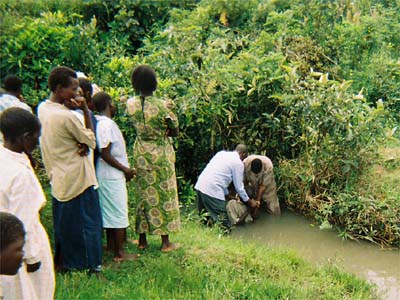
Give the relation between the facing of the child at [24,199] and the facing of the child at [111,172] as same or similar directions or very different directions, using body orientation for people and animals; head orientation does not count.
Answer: same or similar directions

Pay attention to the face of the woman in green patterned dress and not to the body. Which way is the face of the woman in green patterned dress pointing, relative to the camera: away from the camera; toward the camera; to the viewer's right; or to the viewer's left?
away from the camera

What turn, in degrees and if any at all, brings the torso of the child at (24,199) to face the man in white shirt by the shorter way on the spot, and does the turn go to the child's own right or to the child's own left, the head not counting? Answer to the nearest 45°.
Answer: approximately 45° to the child's own left

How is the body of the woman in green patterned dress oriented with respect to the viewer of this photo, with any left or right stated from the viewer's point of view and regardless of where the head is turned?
facing away from the viewer and to the right of the viewer

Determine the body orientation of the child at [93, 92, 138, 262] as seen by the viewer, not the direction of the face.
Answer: to the viewer's right

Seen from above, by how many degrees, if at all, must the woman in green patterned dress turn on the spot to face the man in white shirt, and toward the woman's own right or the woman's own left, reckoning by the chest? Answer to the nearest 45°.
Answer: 0° — they already face them

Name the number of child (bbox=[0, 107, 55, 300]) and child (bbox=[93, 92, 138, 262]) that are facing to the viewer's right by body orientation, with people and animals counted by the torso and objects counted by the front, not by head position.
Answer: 2

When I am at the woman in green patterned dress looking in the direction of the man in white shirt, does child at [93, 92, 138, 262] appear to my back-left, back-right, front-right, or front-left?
back-left

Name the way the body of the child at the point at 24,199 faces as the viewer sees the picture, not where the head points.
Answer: to the viewer's right
